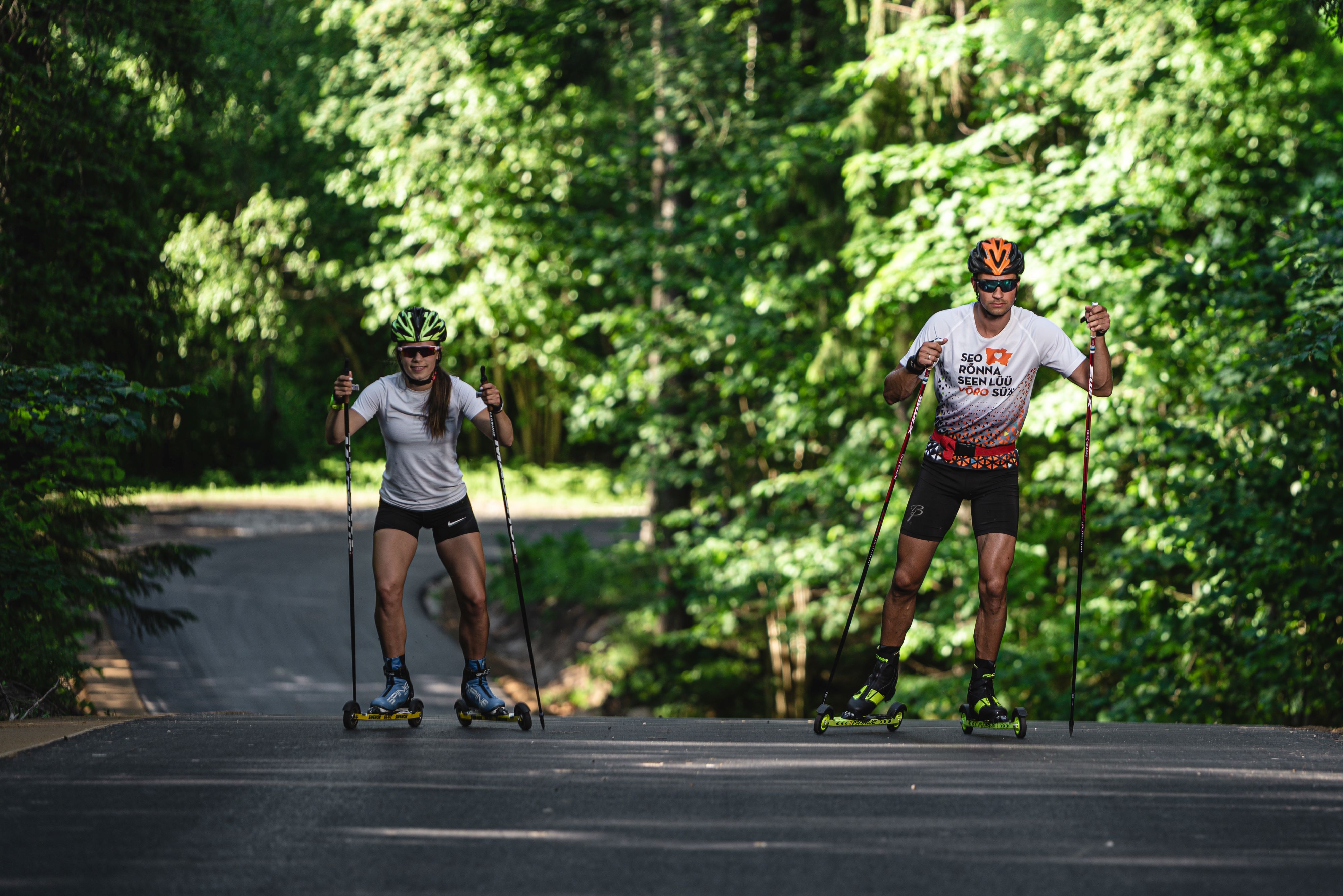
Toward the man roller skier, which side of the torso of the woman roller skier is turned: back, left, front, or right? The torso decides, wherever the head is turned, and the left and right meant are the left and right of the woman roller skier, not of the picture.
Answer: left

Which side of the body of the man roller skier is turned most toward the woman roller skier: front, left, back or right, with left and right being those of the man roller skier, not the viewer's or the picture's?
right

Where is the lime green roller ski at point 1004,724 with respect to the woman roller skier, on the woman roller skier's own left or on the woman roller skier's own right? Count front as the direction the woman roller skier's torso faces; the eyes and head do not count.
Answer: on the woman roller skier's own left

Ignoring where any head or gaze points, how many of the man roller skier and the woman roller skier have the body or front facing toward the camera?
2

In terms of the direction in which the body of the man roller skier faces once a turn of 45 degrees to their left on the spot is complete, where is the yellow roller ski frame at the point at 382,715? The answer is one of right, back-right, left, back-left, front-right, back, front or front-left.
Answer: back-right

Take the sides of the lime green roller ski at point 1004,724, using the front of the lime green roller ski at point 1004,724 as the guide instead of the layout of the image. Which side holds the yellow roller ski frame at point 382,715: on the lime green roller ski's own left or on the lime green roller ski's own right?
on the lime green roller ski's own right
